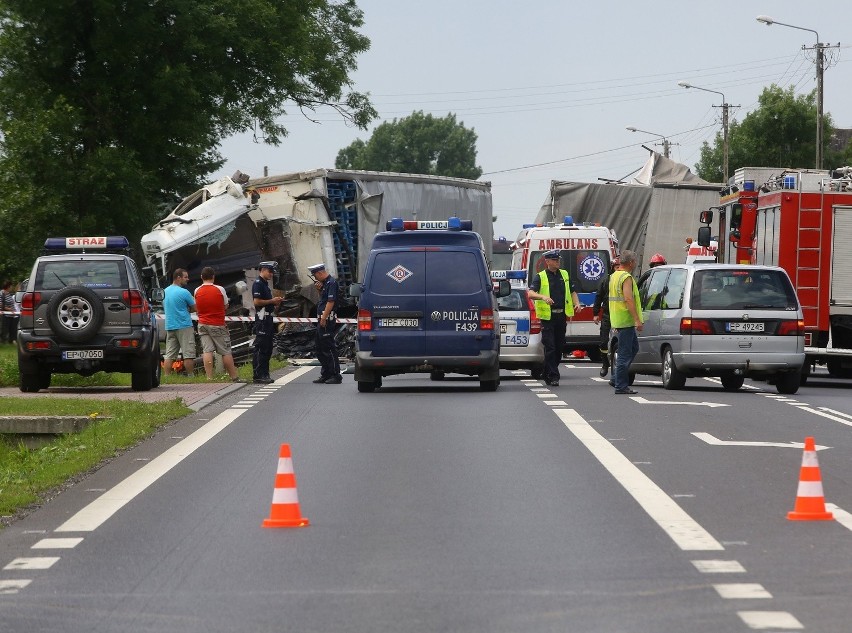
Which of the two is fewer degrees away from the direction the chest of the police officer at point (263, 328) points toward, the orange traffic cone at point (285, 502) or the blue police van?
the blue police van

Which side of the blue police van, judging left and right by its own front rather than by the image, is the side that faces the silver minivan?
right

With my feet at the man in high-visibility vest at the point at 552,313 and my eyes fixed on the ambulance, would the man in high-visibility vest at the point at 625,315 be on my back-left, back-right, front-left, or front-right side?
back-right

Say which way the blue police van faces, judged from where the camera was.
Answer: facing away from the viewer

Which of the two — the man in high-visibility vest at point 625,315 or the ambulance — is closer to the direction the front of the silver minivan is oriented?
the ambulance

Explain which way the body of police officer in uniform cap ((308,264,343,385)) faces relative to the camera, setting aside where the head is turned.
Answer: to the viewer's left

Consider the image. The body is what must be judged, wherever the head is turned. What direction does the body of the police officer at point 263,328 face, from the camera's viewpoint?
to the viewer's right

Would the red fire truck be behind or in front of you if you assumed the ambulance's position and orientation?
behind

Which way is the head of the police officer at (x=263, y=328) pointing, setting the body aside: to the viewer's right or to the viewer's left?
to the viewer's right
